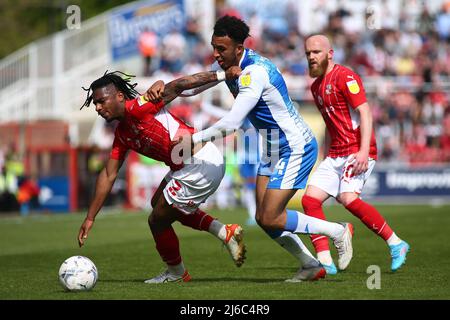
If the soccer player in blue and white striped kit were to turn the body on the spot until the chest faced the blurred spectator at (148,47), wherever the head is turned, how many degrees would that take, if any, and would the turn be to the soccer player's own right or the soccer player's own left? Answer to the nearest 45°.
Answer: approximately 90° to the soccer player's own right

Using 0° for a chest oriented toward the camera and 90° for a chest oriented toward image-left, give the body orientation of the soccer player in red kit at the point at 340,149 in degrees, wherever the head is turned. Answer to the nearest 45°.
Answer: approximately 45°

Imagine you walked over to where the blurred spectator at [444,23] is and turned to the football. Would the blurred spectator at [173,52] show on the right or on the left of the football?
right

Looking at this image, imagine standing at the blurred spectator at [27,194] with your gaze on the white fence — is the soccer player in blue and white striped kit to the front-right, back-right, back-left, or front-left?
back-right

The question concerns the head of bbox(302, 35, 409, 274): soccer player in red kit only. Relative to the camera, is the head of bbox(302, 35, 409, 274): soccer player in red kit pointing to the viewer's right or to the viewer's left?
to the viewer's left

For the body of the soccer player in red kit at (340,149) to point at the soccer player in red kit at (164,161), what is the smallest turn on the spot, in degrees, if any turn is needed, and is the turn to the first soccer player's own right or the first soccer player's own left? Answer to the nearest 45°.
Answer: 0° — they already face them

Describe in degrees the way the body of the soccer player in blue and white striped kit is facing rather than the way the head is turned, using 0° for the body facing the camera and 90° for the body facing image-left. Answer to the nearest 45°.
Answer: approximately 90°

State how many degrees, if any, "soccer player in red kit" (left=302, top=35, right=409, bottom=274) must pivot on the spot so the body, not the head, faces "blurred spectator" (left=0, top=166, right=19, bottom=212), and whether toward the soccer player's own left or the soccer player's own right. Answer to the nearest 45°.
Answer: approximately 90° to the soccer player's own right

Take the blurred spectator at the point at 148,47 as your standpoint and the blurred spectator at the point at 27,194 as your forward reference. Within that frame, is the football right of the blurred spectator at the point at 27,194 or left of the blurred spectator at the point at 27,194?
left

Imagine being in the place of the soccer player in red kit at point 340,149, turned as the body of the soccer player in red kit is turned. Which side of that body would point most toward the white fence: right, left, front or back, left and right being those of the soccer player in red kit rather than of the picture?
right
